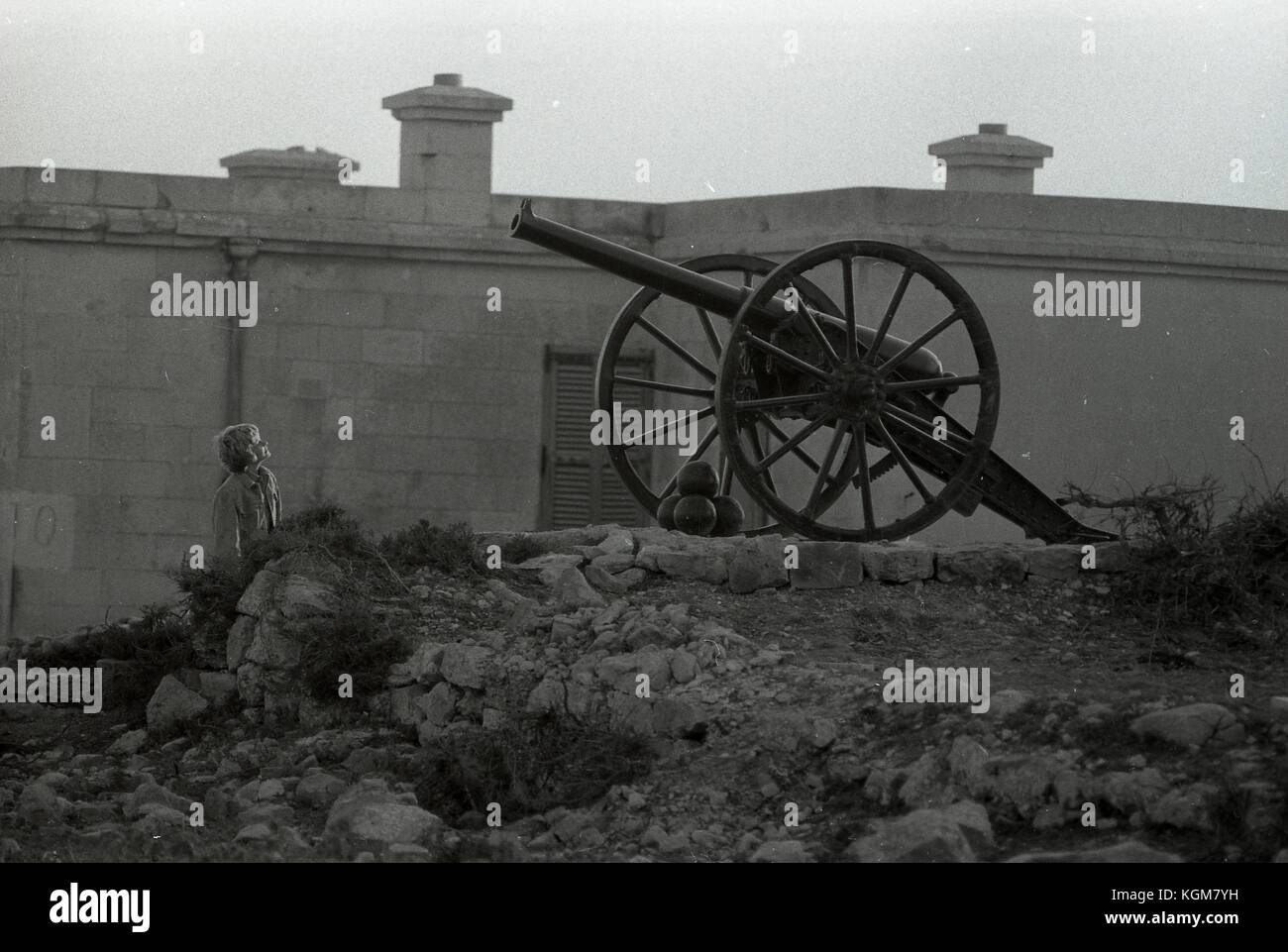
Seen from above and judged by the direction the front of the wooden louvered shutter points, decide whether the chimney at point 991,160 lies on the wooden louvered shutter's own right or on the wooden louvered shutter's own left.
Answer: on the wooden louvered shutter's own left

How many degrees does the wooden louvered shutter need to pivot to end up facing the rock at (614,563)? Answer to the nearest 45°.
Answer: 0° — it already faces it

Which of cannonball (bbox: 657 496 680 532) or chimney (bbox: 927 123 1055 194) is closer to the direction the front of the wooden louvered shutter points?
the cannonball

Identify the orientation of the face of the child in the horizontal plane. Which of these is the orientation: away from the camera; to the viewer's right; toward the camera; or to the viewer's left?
to the viewer's right

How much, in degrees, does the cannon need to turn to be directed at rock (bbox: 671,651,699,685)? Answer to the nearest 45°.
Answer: approximately 45° to its left

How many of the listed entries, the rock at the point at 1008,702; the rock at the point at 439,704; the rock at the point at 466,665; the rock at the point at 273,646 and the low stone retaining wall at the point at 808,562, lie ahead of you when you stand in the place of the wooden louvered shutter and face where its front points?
5

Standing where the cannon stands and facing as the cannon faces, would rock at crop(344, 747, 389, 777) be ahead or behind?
ahead

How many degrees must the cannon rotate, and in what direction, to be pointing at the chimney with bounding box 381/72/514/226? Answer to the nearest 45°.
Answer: approximately 90° to its right

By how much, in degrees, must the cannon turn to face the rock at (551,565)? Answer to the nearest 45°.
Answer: approximately 45° to its right

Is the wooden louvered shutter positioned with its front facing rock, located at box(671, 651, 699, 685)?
yes

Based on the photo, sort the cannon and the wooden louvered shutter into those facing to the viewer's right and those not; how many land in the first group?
0

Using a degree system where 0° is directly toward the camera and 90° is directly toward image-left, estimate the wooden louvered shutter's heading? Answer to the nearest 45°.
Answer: approximately 0°

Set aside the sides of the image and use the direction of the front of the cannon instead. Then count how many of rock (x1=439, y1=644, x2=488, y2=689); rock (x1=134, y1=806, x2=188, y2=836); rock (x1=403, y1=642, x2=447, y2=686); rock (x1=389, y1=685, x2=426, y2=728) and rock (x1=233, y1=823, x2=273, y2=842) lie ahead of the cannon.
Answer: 5

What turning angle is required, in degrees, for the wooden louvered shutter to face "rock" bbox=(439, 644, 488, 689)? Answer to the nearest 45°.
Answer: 0° — it already faces it

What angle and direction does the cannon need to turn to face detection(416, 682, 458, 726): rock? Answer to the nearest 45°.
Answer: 0° — it already faces it

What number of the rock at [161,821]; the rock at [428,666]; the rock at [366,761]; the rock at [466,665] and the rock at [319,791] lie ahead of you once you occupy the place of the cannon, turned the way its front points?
5

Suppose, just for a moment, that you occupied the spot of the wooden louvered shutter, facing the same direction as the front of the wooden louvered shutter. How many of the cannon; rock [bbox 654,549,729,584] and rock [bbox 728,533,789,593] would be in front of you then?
3

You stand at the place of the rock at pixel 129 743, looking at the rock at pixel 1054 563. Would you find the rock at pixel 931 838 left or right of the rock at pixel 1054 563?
right

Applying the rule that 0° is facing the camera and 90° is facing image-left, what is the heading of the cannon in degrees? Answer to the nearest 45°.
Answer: approximately 45°
